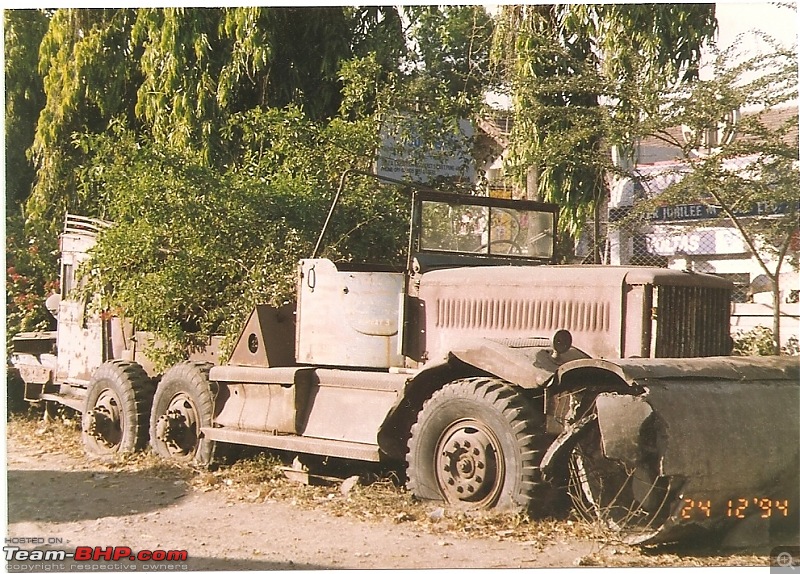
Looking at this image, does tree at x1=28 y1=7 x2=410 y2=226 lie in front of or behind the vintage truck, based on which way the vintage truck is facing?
behind

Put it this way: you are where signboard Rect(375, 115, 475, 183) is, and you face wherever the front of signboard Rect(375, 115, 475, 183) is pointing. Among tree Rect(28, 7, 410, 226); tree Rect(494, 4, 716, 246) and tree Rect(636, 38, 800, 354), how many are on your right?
1

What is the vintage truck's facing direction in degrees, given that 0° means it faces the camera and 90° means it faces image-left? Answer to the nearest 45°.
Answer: approximately 315°

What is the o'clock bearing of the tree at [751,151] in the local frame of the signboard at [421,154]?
The tree is roughly at 10 o'clock from the signboard.

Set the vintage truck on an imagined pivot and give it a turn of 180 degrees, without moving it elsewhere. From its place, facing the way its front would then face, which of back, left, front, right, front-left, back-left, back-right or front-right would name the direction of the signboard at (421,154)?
front-right

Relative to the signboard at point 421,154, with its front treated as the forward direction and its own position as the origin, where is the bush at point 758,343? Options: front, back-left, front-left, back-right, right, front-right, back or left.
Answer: front-left

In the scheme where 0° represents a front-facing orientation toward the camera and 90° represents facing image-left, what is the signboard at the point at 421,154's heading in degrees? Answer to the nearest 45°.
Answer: approximately 0°

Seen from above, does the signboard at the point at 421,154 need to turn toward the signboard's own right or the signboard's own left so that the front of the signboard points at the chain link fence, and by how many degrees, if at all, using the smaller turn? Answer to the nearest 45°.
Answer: approximately 90° to the signboard's own left

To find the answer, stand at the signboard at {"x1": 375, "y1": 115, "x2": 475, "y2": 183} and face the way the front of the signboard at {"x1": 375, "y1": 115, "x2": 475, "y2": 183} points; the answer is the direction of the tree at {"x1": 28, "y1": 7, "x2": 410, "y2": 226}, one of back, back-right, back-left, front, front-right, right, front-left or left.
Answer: right
